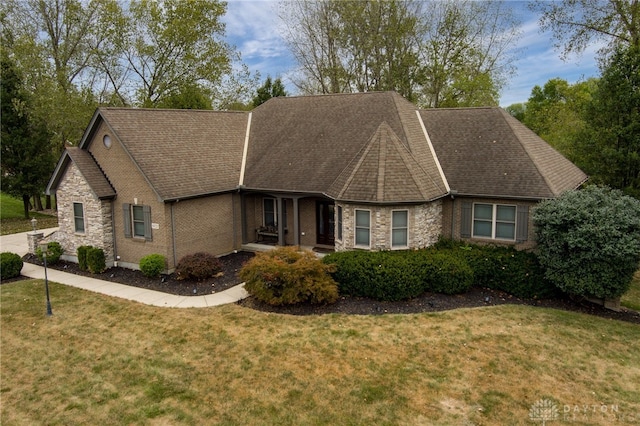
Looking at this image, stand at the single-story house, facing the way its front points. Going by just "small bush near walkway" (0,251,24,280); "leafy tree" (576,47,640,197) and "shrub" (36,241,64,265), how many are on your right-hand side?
2

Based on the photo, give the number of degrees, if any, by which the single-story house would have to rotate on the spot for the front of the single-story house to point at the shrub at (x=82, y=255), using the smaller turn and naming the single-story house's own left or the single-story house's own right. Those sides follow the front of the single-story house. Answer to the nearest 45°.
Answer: approximately 90° to the single-story house's own right

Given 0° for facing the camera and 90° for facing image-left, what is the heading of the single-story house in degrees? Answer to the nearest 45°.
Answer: approximately 0°

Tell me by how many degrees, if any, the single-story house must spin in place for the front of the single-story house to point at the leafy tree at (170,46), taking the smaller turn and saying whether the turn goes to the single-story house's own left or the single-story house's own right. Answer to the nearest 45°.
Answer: approximately 135° to the single-story house's own right

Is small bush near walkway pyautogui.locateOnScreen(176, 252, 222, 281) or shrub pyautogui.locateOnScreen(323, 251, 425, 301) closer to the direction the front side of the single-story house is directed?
the shrub

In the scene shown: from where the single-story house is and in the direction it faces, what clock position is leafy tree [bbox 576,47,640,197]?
The leafy tree is roughly at 9 o'clock from the single-story house.

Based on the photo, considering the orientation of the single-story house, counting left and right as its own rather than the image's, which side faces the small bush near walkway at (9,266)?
right

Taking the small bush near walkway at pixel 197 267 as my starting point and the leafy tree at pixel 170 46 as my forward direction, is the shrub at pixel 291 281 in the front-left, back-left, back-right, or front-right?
back-right

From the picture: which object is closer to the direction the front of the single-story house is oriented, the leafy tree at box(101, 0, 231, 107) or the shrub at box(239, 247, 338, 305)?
the shrub

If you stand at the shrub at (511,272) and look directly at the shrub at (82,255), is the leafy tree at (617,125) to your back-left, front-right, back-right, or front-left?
back-right

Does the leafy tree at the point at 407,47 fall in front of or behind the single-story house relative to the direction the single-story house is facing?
behind

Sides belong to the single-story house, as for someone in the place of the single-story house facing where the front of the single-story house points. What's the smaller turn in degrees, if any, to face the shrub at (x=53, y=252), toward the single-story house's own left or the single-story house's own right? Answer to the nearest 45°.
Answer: approximately 90° to the single-story house's own right

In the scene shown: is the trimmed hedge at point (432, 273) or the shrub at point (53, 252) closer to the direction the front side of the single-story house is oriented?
the trimmed hedge
